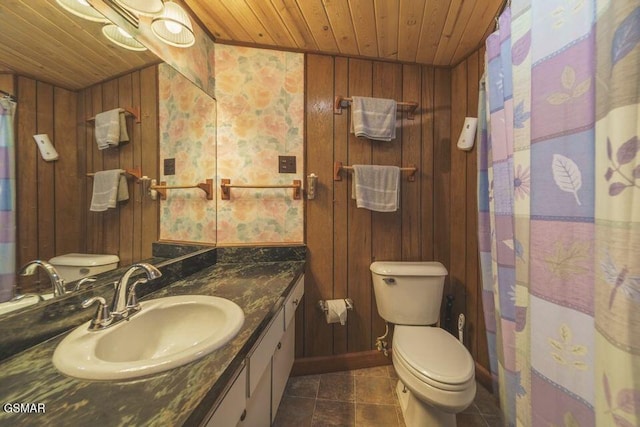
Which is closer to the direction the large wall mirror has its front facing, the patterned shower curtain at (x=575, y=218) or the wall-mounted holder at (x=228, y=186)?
the patterned shower curtain

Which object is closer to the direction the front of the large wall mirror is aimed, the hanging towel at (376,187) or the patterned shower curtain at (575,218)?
the patterned shower curtain

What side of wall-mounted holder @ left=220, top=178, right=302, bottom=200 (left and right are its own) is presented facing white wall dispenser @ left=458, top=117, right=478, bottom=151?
left

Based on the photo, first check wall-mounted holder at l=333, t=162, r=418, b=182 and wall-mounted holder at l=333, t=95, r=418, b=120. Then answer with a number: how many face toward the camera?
2

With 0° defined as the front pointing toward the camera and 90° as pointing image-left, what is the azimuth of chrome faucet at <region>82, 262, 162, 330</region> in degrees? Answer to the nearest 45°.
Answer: approximately 315°

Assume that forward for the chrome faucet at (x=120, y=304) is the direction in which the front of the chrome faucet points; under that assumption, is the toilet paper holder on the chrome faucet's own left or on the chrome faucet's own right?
on the chrome faucet's own left

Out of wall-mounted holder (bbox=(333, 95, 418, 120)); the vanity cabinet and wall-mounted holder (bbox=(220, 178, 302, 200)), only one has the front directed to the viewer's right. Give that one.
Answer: the vanity cabinet

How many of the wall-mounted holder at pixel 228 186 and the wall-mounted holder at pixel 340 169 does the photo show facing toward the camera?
2
